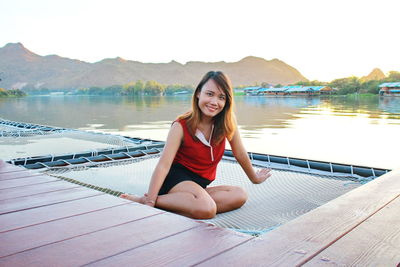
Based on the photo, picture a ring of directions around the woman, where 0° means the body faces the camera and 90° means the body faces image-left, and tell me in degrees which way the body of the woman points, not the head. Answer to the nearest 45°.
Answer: approximately 315°

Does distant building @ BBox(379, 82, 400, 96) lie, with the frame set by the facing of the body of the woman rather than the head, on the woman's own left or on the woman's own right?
on the woman's own left
